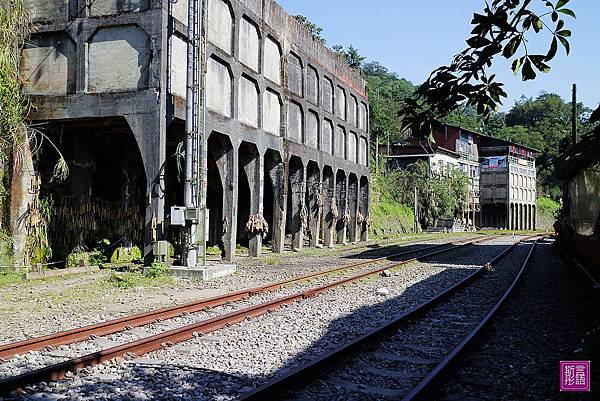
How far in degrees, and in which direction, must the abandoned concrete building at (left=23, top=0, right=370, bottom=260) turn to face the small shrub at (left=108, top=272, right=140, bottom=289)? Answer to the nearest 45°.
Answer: approximately 45° to its right

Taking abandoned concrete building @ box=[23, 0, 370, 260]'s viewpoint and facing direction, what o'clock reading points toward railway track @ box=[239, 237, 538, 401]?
The railway track is roughly at 1 o'clock from the abandoned concrete building.

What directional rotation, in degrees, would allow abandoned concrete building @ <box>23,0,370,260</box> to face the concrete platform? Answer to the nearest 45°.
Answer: approximately 45° to its right

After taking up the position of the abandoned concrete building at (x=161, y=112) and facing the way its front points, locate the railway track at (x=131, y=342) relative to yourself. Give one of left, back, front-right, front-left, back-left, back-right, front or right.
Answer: front-right

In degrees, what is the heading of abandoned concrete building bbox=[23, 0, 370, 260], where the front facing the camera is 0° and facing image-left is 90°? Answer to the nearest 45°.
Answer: approximately 315°
